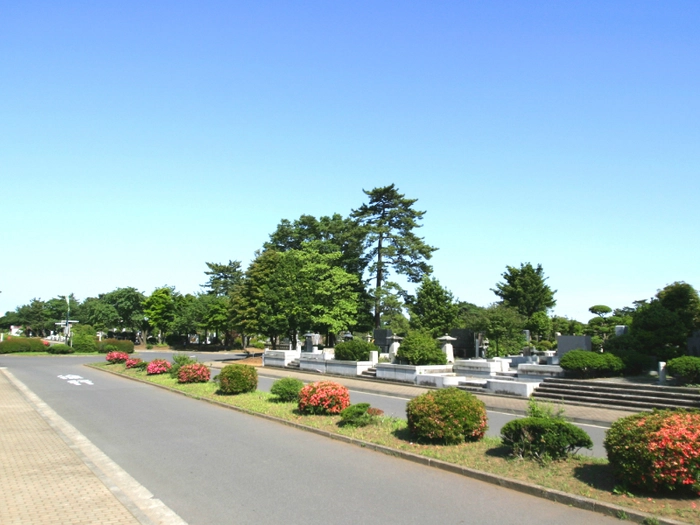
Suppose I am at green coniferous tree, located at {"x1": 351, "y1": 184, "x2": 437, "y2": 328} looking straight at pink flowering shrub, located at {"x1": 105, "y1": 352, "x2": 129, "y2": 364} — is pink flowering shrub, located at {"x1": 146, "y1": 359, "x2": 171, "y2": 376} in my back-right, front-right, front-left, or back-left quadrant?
front-left

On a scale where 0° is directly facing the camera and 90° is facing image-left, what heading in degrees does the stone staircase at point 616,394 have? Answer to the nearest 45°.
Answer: approximately 45°

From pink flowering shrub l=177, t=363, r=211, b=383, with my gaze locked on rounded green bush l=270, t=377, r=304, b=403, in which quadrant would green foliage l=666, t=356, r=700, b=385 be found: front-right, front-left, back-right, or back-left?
front-left

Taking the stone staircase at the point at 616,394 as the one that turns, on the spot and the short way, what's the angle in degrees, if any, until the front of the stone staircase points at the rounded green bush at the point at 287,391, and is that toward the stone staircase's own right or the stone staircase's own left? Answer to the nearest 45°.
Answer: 0° — it already faces it

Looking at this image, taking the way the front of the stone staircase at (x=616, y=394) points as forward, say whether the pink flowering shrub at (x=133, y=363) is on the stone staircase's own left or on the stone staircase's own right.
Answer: on the stone staircase's own right

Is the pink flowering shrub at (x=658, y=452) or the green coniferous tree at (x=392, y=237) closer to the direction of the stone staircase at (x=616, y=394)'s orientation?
the pink flowering shrub

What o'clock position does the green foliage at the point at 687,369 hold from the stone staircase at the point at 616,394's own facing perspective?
The green foliage is roughly at 7 o'clock from the stone staircase.

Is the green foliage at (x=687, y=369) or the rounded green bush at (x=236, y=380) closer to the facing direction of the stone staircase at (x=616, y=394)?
the rounded green bush

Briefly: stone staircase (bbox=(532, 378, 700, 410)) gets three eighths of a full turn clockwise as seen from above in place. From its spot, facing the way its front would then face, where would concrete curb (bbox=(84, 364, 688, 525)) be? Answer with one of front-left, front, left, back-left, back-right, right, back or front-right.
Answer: back

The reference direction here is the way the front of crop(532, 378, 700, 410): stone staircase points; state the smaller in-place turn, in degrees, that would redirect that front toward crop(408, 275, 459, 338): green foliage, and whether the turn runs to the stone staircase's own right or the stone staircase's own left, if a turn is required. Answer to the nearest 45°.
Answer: approximately 90° to the stone staircase's own right

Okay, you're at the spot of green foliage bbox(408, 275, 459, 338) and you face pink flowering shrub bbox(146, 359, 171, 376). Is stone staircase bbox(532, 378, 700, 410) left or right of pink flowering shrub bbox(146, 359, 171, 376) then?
left

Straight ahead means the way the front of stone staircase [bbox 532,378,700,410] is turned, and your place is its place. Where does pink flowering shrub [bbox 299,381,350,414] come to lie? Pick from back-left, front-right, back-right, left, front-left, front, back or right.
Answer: front

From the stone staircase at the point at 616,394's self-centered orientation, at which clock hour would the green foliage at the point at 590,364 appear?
The green foliage is roughly at 4 o'clock from the stone staircase.

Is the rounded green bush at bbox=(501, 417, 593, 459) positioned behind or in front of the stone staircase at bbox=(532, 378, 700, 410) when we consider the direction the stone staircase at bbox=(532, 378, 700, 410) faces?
in front

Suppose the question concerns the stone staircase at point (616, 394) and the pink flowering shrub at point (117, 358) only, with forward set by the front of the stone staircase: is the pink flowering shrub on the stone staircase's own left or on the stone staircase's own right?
on the stone staircase's own right

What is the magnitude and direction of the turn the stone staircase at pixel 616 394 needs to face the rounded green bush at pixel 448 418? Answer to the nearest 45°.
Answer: approximately 45° to its left

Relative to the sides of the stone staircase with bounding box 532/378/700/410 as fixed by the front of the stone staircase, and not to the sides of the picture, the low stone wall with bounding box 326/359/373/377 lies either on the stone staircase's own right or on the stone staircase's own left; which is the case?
on the stone staircase's own right

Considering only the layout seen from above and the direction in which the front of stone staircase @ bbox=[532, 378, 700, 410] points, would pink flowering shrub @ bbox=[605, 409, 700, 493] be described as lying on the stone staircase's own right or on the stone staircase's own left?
on the stone staircase's own left

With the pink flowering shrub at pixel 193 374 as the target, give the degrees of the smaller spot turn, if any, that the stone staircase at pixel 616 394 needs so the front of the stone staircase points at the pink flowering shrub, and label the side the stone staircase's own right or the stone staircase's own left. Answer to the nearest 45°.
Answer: approximately 45° to the stone staircase's own right

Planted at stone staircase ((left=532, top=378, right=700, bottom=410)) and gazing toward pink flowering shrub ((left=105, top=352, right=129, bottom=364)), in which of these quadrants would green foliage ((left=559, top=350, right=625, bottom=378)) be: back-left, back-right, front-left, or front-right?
front-right
